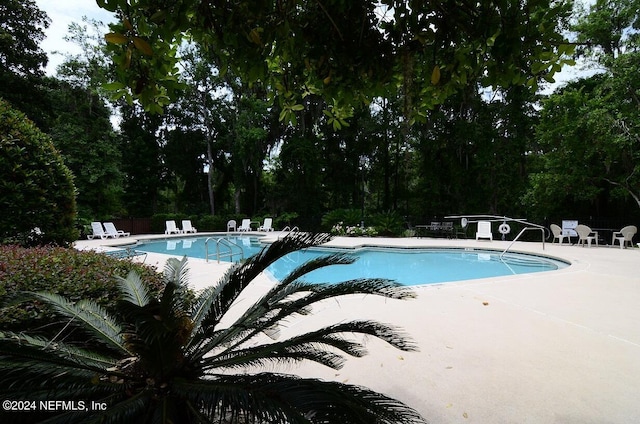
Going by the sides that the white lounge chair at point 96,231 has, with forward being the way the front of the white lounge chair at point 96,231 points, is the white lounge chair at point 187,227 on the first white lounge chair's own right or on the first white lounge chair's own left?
on the first white lounge chair's own left

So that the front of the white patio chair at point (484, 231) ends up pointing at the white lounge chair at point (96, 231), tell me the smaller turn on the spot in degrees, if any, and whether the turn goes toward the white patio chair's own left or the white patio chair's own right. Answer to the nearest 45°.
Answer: approximately 90° to the white patio chair's own right

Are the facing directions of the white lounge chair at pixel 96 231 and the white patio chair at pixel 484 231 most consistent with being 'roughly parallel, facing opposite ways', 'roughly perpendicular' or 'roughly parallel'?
roughly perpendicular

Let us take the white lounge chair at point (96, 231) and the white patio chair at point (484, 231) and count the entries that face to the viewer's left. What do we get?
0

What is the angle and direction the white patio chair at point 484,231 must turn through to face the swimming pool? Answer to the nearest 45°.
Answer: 0° — it already faces it

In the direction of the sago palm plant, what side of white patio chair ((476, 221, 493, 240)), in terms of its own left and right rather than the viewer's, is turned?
front

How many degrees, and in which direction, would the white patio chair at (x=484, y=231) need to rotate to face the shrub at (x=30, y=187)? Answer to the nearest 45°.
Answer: approximately 45° to its right

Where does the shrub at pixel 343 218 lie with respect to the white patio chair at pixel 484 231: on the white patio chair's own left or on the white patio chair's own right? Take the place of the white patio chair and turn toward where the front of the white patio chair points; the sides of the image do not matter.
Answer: on the white patio chair's own right

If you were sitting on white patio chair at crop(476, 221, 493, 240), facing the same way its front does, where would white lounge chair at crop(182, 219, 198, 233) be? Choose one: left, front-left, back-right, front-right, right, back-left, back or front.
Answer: right

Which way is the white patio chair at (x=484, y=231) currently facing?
toward the camera

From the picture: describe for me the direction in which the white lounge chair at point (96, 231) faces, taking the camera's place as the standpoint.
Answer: facing the viewer and to the right of the viewer
